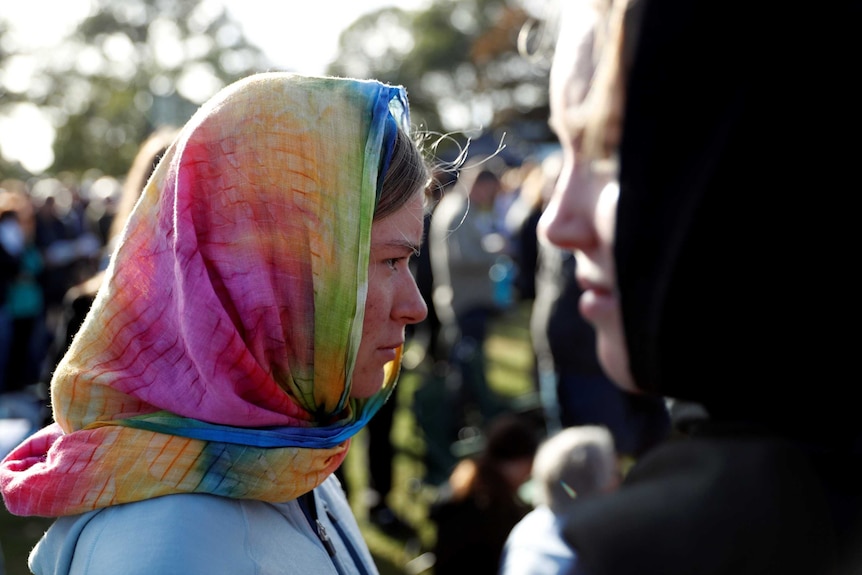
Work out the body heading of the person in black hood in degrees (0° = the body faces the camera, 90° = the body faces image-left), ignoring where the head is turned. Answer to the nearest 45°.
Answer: approximately 90°

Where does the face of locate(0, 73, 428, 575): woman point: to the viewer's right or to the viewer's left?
to the viewer's right

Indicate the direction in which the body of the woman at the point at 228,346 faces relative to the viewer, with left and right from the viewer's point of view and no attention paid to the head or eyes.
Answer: facing to the right of the viewer

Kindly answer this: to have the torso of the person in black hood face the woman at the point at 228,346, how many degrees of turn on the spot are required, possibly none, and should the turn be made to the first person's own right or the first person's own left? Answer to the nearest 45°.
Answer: approximately 45° to the first person's own right

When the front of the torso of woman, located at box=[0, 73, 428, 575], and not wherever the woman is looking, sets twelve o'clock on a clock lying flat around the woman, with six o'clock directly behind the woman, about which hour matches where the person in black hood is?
The person in black hood is roughly at 2 o'clock from the woman.

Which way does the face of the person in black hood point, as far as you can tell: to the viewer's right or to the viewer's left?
to the viewer's left

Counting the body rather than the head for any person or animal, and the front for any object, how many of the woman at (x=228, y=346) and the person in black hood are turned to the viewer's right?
1

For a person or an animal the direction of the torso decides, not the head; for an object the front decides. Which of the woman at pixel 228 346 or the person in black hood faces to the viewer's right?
the woman
